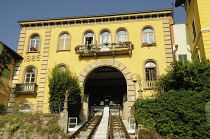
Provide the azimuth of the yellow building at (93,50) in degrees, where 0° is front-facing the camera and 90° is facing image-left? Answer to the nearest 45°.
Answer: approximately 0°

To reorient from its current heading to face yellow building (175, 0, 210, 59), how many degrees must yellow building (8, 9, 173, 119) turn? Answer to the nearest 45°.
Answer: approximately 45° to its left

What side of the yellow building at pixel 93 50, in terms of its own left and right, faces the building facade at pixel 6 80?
right
